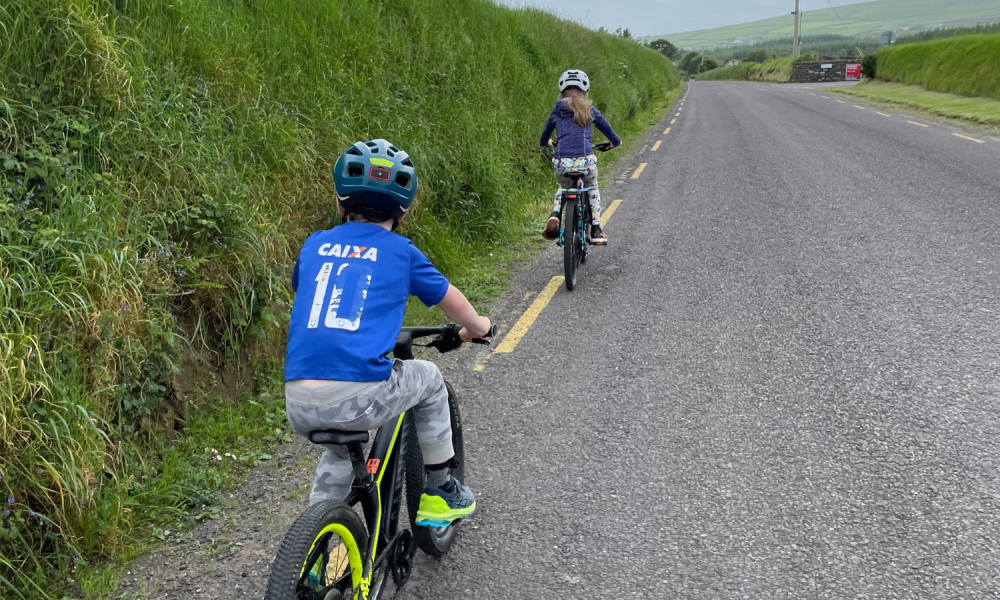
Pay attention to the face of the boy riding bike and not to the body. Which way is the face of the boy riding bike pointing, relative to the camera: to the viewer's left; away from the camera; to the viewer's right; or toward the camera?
away from the camera

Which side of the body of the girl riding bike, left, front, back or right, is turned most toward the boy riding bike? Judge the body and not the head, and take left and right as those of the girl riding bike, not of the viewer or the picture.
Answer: back

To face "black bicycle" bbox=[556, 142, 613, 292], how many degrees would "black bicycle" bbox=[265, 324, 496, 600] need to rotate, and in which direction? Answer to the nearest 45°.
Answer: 0° — it already faces it

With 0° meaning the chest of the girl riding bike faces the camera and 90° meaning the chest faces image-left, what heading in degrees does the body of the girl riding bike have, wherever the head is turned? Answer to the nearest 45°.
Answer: approximately 180°

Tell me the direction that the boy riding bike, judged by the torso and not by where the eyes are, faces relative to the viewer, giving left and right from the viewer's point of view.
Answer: facing away from the viewer and to the right of the viewer

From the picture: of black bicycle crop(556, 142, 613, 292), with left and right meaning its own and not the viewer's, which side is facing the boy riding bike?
back

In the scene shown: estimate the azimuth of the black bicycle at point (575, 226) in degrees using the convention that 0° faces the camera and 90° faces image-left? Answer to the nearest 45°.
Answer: approximately 180°

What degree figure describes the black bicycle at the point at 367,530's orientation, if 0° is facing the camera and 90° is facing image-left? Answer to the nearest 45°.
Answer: approximately 225°

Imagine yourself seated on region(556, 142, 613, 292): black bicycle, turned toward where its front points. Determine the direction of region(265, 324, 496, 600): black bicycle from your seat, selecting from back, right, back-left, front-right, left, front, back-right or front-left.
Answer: back

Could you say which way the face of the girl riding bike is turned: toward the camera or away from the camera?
away from the camera

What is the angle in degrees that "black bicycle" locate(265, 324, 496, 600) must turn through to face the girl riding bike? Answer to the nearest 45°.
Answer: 0° — it already faces them
